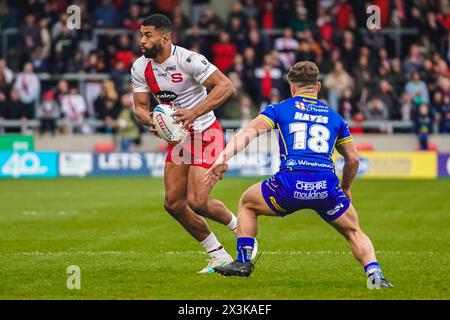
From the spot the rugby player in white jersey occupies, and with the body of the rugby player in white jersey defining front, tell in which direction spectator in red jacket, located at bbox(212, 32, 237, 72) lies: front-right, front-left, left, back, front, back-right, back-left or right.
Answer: back-right

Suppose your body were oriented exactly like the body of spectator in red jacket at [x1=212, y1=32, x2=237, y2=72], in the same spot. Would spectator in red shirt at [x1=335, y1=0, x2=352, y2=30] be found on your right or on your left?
on your left

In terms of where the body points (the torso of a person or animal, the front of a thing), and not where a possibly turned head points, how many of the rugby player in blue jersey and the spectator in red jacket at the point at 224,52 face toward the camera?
1

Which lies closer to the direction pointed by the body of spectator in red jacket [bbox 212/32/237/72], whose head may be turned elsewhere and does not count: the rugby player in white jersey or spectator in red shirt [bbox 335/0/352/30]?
the rugby player in white jersey

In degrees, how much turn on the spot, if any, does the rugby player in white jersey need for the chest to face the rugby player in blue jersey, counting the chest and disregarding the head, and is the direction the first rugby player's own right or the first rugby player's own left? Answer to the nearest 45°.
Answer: approximately 90° to the first rugby player's own left

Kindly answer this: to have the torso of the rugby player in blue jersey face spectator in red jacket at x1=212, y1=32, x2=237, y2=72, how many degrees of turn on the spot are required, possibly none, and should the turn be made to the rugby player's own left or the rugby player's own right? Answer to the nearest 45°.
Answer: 0° — they already face them
